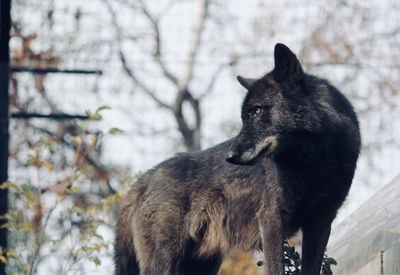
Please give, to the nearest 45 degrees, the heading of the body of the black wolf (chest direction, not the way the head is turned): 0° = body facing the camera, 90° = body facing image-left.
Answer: approximately 315°

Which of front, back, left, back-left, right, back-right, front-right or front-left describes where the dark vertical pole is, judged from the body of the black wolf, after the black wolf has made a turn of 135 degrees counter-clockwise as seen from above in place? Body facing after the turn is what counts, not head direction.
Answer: left
